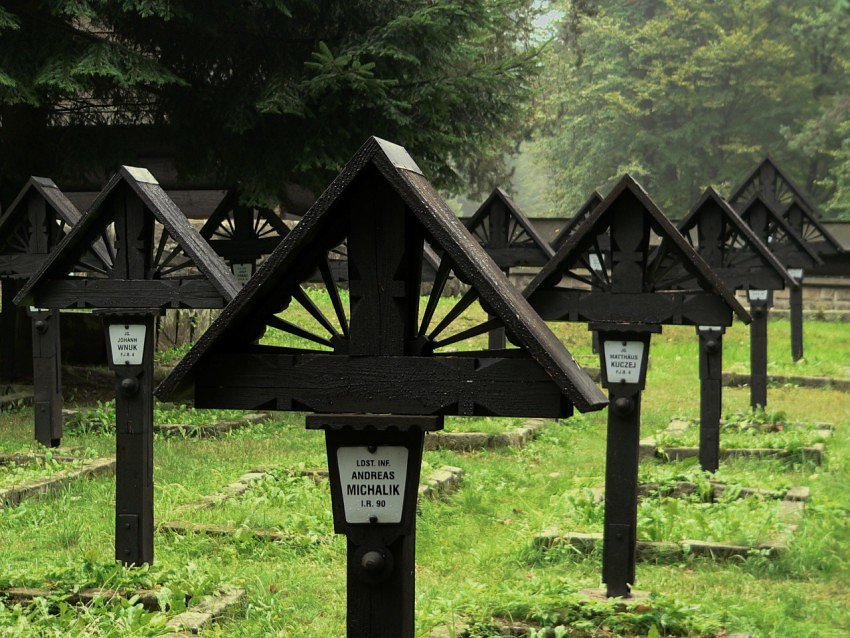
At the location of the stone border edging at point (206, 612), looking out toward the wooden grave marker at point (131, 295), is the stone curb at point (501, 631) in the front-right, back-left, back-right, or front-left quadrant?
back-right

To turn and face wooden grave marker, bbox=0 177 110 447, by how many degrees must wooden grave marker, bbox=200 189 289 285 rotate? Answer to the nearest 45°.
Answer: approximately 45° to its right

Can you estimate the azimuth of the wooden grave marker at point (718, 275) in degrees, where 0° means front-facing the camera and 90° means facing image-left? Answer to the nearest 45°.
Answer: approximately 0°

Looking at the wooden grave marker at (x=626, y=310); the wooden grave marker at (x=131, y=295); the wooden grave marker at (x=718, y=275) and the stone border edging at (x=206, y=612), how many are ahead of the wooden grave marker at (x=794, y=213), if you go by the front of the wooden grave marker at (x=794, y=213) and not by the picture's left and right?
4

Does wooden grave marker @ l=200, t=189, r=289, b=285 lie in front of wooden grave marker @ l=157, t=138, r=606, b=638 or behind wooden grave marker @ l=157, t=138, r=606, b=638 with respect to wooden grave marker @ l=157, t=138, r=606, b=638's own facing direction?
behind

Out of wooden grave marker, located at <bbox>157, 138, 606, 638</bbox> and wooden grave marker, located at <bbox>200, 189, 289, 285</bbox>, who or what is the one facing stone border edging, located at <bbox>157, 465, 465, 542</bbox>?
wooden grave marker, located at <bbox>200, 189, 289, 285</bbox>
